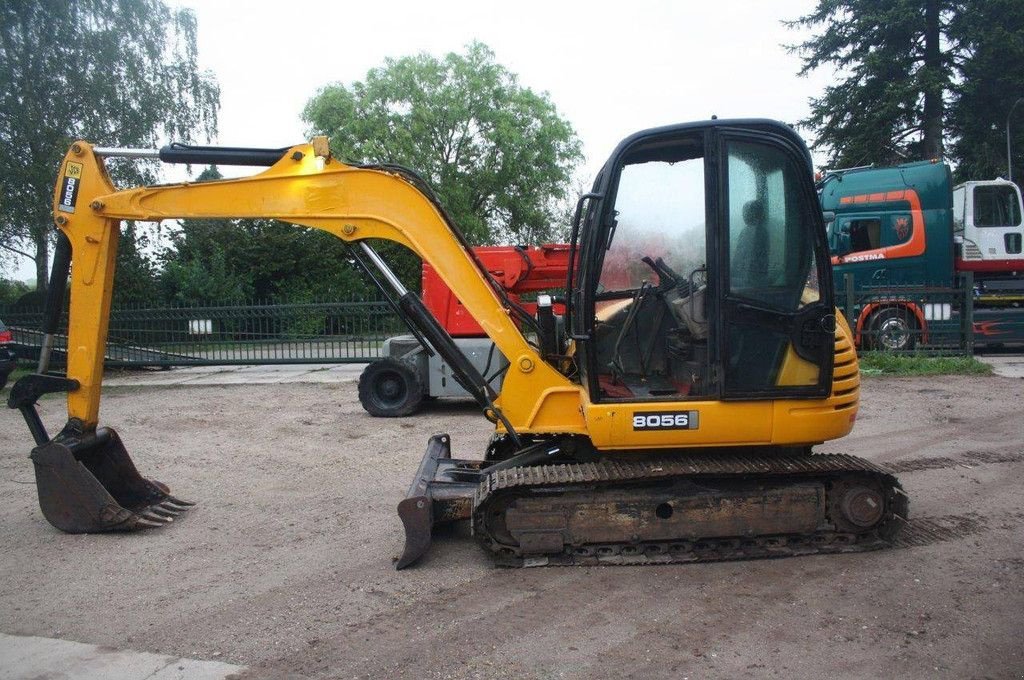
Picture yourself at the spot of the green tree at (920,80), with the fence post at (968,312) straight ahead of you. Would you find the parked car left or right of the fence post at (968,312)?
right

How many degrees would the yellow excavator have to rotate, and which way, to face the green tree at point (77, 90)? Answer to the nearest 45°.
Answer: approximately 45° to its right

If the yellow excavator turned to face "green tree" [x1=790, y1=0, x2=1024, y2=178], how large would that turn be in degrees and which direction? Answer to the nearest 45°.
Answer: approximately 135° to its right

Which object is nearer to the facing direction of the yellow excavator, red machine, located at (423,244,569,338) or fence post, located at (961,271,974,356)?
the red machine

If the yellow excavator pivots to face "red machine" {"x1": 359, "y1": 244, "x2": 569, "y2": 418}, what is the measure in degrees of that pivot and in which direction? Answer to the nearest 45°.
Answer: approximately 90° to its right

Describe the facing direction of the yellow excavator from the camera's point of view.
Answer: facing to the left of the viewer

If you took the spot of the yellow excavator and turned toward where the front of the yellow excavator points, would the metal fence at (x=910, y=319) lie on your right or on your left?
on your right

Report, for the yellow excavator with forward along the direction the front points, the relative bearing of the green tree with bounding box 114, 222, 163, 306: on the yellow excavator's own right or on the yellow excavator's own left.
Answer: on the yellow excavator's own right

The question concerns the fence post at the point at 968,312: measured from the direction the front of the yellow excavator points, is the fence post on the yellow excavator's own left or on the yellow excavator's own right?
on the yellow excavator's own right

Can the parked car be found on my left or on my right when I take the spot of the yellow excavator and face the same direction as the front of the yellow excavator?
on my right

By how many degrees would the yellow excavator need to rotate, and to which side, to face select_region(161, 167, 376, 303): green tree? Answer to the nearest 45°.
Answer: approximately 90° to its right

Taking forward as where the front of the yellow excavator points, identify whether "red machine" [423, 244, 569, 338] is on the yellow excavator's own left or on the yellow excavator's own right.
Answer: on the yellow excavator's own right

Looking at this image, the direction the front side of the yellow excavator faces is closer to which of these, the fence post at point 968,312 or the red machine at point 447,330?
the red machine
